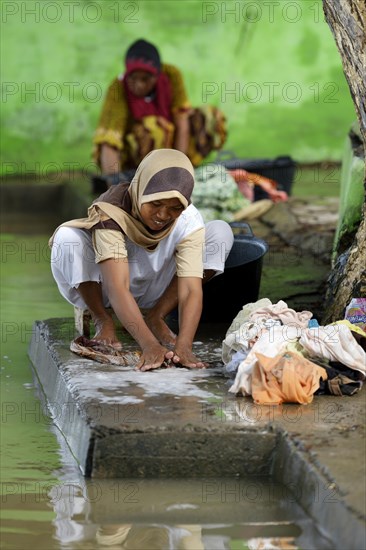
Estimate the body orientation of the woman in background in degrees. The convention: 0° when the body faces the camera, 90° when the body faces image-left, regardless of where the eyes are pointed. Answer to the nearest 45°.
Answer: approximately 0°

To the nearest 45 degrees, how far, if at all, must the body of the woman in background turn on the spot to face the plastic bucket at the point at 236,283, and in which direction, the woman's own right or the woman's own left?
0° — they already face it

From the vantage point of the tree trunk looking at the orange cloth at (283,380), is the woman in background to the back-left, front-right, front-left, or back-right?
back-right

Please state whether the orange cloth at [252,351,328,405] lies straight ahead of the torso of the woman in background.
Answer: yes

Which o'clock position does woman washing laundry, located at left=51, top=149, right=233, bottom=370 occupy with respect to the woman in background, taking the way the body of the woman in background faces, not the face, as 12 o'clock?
The woman washing laundry is roughly at 12 o'clock from the woman in background.

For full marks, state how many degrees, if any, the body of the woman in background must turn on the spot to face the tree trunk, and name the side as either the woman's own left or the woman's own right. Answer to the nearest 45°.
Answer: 0° — they already face it
